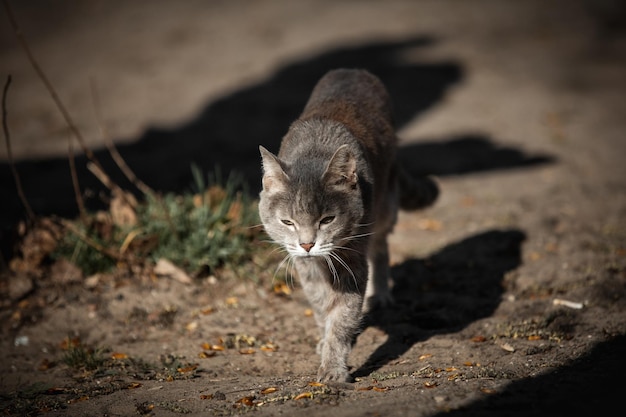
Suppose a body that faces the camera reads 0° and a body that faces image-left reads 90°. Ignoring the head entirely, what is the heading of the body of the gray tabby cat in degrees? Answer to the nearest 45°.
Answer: approximately 0°

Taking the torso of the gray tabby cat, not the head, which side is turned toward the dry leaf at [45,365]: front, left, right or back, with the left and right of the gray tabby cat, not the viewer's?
right

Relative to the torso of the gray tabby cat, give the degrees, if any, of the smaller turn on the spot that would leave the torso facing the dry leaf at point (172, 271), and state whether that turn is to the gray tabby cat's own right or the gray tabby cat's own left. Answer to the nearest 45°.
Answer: approximately 135° to the gray tabby cat's own right

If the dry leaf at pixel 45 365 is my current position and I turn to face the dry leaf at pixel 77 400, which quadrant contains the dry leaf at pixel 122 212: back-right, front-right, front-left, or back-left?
back-left

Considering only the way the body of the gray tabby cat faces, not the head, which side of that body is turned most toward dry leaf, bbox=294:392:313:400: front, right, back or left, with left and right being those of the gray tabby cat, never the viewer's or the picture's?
front

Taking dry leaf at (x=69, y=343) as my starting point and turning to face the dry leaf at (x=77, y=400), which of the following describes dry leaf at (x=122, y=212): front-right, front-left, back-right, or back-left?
back-left

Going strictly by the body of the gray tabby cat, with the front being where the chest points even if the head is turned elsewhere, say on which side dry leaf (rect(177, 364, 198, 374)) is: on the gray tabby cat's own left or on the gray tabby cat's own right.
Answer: on the gray tabby cat's own right

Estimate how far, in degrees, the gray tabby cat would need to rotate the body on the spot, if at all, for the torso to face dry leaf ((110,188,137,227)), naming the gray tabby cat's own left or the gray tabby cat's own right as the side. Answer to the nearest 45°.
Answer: approximately 135° to the gray tabby cat's own right
